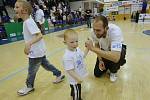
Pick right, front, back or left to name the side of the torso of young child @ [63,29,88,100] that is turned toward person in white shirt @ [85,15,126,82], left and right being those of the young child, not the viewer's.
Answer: left

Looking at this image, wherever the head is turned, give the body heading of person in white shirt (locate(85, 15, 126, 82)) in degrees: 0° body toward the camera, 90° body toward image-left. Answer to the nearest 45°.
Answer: approximately 45°

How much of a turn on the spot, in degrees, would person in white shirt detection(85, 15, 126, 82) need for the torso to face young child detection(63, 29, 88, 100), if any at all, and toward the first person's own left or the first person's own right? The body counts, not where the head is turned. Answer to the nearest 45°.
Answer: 0° — they already face them

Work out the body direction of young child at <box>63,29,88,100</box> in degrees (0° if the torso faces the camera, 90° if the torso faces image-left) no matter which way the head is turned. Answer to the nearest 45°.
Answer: approximately 315°

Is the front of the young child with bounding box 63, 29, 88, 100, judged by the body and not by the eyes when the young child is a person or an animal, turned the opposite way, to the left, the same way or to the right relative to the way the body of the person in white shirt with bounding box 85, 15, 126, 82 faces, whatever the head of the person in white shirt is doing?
to the left

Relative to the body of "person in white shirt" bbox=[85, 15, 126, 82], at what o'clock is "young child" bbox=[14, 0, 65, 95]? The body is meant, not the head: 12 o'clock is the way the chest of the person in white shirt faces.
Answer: The young child is roughly at 1 o'clock from the person in white shirt.
